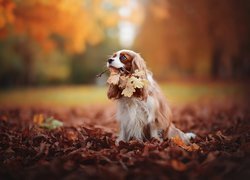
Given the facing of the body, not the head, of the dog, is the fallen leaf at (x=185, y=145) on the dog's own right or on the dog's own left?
on the dog's own left

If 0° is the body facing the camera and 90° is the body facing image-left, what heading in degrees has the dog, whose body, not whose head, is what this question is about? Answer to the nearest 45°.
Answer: approximately 45°
